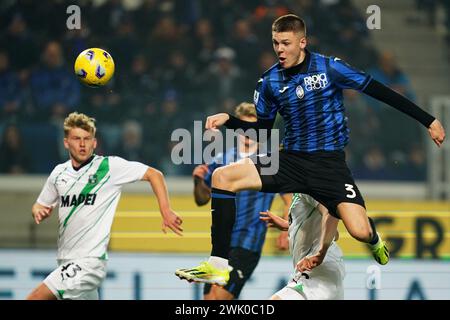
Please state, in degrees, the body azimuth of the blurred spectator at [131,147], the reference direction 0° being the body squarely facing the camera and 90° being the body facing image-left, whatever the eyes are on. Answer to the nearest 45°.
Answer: approximately 0°

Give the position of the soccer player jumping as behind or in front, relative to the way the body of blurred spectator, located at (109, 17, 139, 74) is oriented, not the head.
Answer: in front

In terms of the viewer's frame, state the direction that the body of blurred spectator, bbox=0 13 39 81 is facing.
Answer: toward the camera

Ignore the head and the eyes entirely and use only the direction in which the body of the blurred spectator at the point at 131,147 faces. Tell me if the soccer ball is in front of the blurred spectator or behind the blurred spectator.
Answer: in front

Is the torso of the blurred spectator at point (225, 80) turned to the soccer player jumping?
yes

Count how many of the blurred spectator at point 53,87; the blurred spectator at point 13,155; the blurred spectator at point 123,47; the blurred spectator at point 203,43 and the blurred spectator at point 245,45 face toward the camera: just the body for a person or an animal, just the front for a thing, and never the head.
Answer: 5

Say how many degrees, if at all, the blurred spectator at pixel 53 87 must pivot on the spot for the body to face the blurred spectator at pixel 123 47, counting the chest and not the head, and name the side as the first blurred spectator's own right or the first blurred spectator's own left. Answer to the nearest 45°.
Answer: approximately 90° to the first blurred spectator's own left

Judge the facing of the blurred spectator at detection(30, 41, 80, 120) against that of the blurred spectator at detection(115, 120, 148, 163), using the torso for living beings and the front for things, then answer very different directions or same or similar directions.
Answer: same or similar directions

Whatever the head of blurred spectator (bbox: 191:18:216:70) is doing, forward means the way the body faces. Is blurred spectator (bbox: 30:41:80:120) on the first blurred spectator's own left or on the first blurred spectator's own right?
on the first blurred spectator's own right

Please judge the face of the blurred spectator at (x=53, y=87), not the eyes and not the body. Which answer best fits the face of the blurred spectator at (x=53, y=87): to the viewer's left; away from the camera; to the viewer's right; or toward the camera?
toward the camera

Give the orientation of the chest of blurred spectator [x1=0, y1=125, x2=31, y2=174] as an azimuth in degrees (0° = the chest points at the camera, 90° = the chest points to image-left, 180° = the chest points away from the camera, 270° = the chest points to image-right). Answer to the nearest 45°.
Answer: approximately 0°

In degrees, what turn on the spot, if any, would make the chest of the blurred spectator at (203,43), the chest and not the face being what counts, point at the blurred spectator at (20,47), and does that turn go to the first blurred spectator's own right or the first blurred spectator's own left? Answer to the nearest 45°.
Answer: approximately 90° to the first blurred spectator's own right

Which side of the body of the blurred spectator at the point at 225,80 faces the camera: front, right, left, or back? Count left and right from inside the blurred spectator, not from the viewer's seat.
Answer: front

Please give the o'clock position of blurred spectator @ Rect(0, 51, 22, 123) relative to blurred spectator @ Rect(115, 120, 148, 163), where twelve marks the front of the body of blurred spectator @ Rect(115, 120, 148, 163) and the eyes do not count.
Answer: blurred spectator @ Rect(0, 51, 22, 123) is roughly at 4 o'clock from blurred spectator @ Rect(115, 120, 148, 163).
